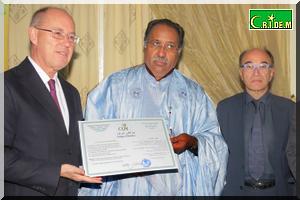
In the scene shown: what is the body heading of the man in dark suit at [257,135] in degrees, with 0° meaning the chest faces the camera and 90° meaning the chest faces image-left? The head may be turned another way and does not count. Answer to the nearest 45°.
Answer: approximately 0°

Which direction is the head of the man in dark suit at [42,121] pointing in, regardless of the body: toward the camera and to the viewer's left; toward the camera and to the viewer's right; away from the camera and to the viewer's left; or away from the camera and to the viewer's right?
toward the camera and to the viewer's right

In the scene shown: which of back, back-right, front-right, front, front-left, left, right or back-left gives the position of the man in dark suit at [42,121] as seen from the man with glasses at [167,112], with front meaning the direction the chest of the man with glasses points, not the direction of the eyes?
front-right

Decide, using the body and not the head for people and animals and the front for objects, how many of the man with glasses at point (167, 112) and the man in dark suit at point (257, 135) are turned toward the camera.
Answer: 2

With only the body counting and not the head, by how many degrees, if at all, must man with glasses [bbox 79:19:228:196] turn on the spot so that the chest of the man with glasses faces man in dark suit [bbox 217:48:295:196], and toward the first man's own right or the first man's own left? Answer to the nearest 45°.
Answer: approximately 90° to the first man's own left
